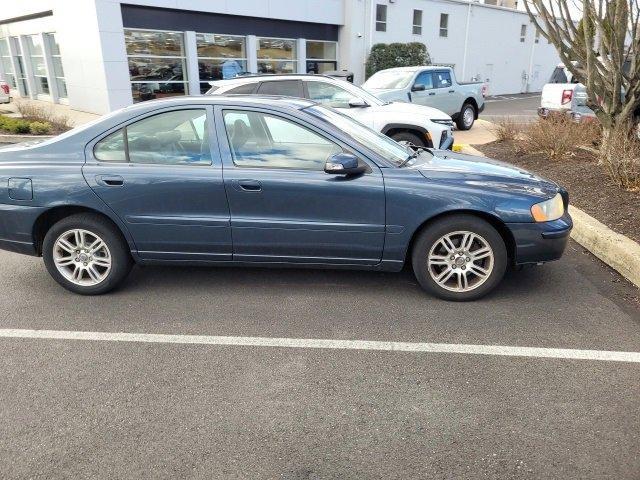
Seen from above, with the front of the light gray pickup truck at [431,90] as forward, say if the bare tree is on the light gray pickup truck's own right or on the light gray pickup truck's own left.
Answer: on the light gray pickup truck's own left

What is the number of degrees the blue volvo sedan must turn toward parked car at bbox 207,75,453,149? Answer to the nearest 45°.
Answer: approximately 90° to its left

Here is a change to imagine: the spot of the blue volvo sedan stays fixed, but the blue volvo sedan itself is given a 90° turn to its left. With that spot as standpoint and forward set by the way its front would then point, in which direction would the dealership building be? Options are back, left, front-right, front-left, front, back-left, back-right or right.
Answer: front

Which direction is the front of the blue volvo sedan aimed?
to the viewer's right

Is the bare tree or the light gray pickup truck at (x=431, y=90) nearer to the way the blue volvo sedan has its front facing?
the bare tree

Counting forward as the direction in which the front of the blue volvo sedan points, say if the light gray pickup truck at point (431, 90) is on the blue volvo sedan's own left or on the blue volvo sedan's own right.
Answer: on the blue volvo sedan's own left

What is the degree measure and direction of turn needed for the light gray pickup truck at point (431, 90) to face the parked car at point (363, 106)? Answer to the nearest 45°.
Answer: approximately 45° to its left

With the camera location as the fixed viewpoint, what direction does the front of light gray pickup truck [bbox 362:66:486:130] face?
facing the viewer and to the left of the viewer

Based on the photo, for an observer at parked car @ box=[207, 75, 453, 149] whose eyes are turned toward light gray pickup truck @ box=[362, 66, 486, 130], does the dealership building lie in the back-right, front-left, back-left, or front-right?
front-left
